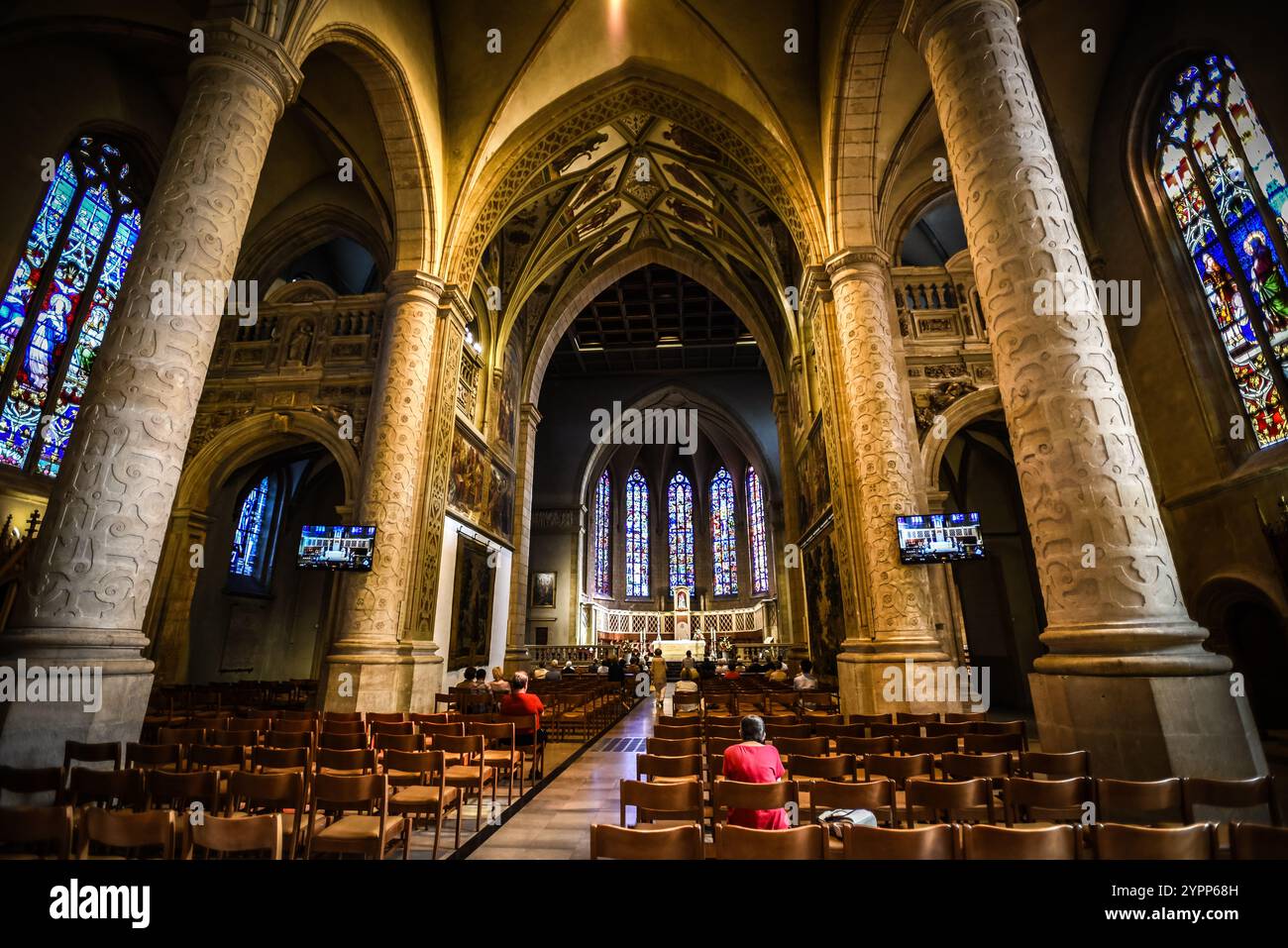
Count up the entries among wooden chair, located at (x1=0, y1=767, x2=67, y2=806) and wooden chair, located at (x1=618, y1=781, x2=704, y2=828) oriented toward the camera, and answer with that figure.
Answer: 0

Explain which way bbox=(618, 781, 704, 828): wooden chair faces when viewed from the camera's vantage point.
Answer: facing away from the viewer

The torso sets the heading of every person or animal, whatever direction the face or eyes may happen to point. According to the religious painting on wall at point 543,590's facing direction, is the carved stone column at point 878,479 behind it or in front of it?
in front

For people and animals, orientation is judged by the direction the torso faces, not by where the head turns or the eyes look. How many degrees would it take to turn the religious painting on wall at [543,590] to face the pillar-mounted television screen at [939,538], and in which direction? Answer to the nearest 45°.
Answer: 0° — it already faces it

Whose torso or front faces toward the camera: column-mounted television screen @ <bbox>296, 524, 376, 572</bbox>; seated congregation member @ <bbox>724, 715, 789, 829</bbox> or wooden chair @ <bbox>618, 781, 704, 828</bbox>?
the column-mounted television screen

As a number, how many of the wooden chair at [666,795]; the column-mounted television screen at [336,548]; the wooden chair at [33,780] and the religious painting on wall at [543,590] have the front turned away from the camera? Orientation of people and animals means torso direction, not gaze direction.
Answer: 2

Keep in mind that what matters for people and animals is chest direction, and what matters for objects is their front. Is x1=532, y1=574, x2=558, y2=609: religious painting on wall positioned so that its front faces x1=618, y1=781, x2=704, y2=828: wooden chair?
yes

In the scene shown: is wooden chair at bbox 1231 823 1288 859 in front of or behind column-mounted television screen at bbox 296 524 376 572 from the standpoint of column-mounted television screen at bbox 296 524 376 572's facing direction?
in front

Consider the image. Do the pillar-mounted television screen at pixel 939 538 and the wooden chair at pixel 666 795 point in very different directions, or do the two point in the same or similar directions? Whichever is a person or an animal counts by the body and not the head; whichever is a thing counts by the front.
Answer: very different directions

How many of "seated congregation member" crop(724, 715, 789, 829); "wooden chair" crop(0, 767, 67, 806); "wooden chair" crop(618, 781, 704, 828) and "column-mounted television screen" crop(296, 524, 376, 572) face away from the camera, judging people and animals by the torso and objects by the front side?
3

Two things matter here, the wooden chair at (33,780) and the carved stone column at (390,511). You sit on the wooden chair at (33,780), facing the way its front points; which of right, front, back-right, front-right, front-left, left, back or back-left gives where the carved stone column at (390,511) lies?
front-right

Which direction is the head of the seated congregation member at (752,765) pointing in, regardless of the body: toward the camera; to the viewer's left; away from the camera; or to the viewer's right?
away from the camera

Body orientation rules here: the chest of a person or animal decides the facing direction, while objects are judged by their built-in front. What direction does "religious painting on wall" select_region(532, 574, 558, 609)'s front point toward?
toward the camera

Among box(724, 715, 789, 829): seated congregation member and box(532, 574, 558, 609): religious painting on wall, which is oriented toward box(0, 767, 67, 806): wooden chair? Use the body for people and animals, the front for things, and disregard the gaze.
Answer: the religious painting on wall

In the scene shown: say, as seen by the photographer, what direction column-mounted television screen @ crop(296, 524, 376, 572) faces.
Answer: facing the viewer

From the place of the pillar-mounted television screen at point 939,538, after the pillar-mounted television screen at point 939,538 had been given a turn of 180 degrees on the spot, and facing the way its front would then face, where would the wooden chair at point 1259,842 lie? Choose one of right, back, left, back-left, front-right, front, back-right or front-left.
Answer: back

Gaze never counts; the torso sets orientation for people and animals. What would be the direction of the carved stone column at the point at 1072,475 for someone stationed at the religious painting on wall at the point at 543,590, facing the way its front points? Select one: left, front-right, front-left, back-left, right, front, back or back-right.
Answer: front

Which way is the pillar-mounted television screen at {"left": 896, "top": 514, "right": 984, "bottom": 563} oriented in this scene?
toward the camera

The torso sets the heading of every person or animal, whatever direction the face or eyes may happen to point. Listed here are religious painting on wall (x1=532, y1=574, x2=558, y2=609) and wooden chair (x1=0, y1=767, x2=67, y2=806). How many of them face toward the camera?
1

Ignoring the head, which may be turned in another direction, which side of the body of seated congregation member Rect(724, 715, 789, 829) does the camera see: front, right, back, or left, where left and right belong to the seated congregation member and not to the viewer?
back
